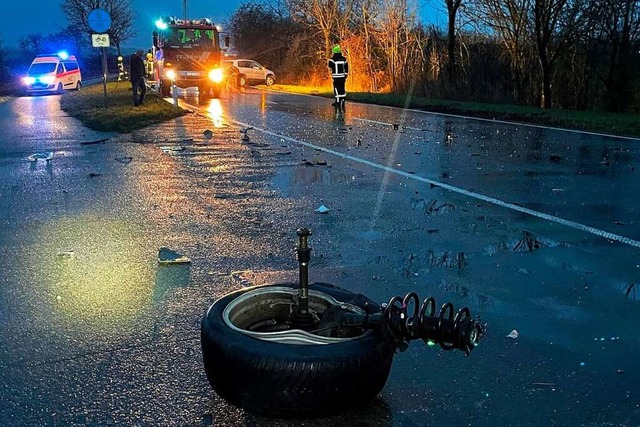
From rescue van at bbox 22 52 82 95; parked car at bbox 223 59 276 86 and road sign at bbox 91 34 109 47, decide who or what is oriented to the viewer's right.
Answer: the parked car

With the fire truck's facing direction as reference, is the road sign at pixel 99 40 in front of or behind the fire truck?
in front

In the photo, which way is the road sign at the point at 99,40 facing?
toward the camera

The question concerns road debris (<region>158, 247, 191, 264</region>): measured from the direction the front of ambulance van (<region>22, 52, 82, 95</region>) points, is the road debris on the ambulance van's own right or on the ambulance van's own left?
on the ambulance van's own left

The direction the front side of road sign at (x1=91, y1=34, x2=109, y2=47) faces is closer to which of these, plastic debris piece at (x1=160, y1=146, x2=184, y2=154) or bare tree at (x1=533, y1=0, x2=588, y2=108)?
the plastic debris piece

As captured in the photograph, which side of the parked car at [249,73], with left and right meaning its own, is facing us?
right

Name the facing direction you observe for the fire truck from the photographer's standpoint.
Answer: facing the viewer

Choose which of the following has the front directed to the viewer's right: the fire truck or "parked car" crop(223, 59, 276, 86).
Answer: the parked car

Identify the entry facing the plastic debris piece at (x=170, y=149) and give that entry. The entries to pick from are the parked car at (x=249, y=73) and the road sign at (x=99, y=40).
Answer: the road sign

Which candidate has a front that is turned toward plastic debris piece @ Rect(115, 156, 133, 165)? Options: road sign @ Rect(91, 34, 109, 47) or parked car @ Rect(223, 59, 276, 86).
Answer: the road sign

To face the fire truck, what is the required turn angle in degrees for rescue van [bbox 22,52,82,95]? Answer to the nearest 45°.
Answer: approximately 90° to its left

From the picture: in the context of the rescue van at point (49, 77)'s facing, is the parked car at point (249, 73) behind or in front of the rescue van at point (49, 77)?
behind

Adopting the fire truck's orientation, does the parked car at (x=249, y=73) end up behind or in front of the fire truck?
behind
